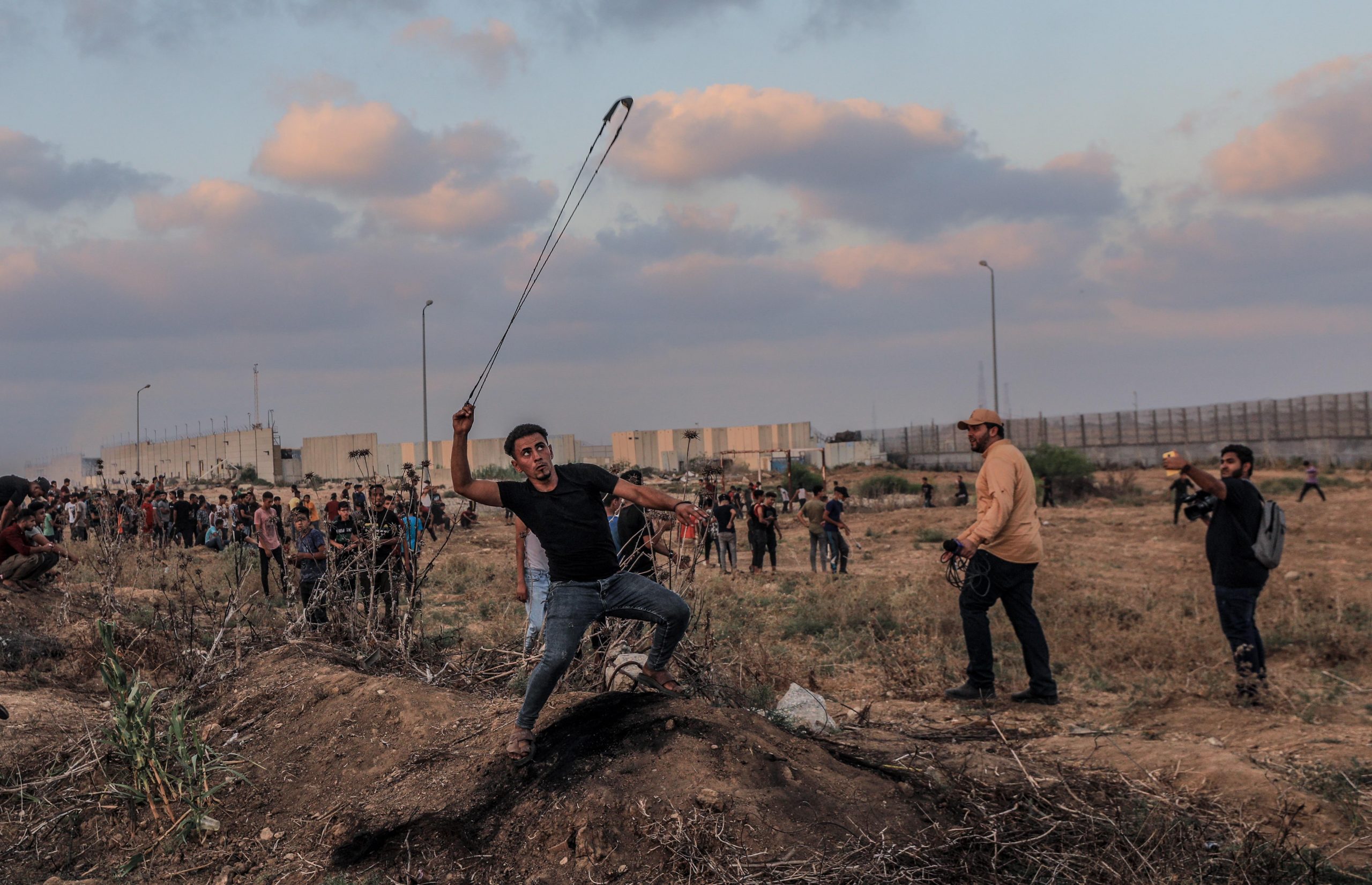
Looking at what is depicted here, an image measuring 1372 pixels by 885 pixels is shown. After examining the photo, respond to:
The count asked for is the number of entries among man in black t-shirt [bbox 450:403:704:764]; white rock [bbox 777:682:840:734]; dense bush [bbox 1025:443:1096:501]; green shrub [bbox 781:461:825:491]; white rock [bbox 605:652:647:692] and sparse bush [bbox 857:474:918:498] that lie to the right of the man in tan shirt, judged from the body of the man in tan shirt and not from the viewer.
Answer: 3

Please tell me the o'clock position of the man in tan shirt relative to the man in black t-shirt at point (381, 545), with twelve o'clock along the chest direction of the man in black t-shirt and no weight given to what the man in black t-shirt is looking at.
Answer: The man in tan shirt is roughly at 10 o'clock from the man in black t-shirt.

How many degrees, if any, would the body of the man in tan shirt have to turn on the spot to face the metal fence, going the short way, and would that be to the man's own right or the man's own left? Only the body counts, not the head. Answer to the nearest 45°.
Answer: approximately 90° to the man's own right

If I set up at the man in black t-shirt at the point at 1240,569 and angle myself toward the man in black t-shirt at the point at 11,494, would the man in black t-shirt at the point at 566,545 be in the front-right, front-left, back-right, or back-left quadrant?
front-left

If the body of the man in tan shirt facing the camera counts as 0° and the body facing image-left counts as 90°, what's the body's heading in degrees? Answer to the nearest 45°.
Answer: approximately 90°

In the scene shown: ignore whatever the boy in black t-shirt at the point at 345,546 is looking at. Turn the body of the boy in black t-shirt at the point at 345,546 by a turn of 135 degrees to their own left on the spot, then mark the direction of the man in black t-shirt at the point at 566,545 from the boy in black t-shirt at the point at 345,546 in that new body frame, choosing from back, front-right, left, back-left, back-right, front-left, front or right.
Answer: back-right

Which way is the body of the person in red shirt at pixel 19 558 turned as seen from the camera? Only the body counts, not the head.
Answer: to the viewer's right

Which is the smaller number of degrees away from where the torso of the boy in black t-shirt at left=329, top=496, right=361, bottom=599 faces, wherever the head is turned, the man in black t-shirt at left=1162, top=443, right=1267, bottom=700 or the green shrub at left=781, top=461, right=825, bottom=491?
the man in black t-shirt

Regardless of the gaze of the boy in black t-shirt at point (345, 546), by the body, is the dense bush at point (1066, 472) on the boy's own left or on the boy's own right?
on the boy's own left

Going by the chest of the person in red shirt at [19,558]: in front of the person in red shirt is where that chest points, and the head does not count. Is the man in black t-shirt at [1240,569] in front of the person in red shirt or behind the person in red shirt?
in front

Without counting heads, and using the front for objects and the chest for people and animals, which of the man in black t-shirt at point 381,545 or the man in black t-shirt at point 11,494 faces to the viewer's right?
the man in black t-shirt at point 11,494

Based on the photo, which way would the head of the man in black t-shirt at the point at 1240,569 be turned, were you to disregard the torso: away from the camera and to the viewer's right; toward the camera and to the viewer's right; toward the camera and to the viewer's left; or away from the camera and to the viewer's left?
toward the camera and to the viewer's left

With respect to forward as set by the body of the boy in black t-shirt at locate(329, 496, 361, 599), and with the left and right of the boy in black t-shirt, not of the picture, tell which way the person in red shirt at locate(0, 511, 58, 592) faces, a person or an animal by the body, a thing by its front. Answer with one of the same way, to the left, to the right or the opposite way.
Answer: to the left

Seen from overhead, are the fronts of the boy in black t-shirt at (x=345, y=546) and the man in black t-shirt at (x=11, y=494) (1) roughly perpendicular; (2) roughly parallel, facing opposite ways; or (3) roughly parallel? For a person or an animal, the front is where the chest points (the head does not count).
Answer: roughly perpendicular

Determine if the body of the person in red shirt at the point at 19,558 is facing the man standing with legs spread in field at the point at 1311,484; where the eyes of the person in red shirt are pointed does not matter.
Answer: yes

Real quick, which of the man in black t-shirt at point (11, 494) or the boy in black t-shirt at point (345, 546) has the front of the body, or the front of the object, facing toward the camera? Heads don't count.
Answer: the boy in black t-shirt at point (345, 546)

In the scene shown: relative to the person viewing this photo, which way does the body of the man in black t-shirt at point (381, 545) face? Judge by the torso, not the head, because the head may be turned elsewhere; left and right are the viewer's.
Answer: facing the viewer

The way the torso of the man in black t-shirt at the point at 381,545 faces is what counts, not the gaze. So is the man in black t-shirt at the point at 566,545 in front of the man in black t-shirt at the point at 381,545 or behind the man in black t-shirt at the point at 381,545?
in front

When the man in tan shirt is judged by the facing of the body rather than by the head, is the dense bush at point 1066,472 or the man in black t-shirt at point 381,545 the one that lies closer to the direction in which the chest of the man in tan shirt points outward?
the man in black t-shirt
